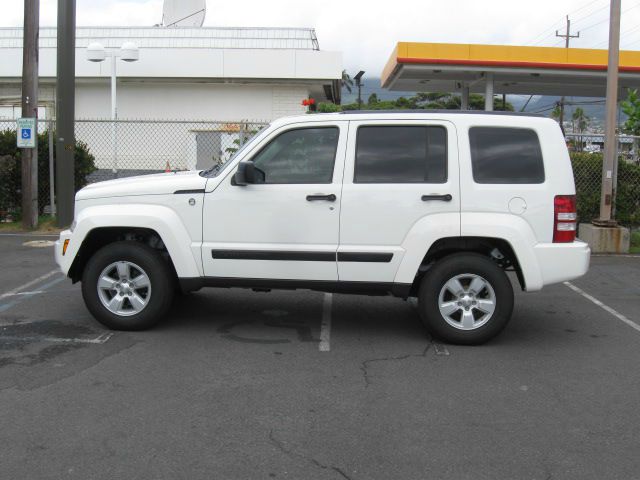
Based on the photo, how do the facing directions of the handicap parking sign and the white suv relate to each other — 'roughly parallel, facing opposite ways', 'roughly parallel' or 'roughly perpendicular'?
roughly perpendicular

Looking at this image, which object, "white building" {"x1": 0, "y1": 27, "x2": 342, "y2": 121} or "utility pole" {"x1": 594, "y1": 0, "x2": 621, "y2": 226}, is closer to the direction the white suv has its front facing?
the white building

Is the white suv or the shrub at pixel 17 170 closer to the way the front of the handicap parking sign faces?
the white suv

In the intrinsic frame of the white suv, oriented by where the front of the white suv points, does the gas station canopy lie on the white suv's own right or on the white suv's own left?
on the white suv's own right

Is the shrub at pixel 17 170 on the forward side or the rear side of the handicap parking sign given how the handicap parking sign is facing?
on the rear side

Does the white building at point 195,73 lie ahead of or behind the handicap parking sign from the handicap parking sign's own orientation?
behind

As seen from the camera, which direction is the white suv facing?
to the viewer's left

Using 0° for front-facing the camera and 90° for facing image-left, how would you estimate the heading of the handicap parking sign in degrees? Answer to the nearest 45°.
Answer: approximately 0°

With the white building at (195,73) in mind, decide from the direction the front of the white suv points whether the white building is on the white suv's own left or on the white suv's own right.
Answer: on the white suv's own right

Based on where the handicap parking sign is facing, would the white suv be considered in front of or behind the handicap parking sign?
in front

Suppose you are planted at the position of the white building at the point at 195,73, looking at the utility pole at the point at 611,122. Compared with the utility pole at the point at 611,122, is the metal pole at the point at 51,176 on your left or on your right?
right

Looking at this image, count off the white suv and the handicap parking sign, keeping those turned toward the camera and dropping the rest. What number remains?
1
